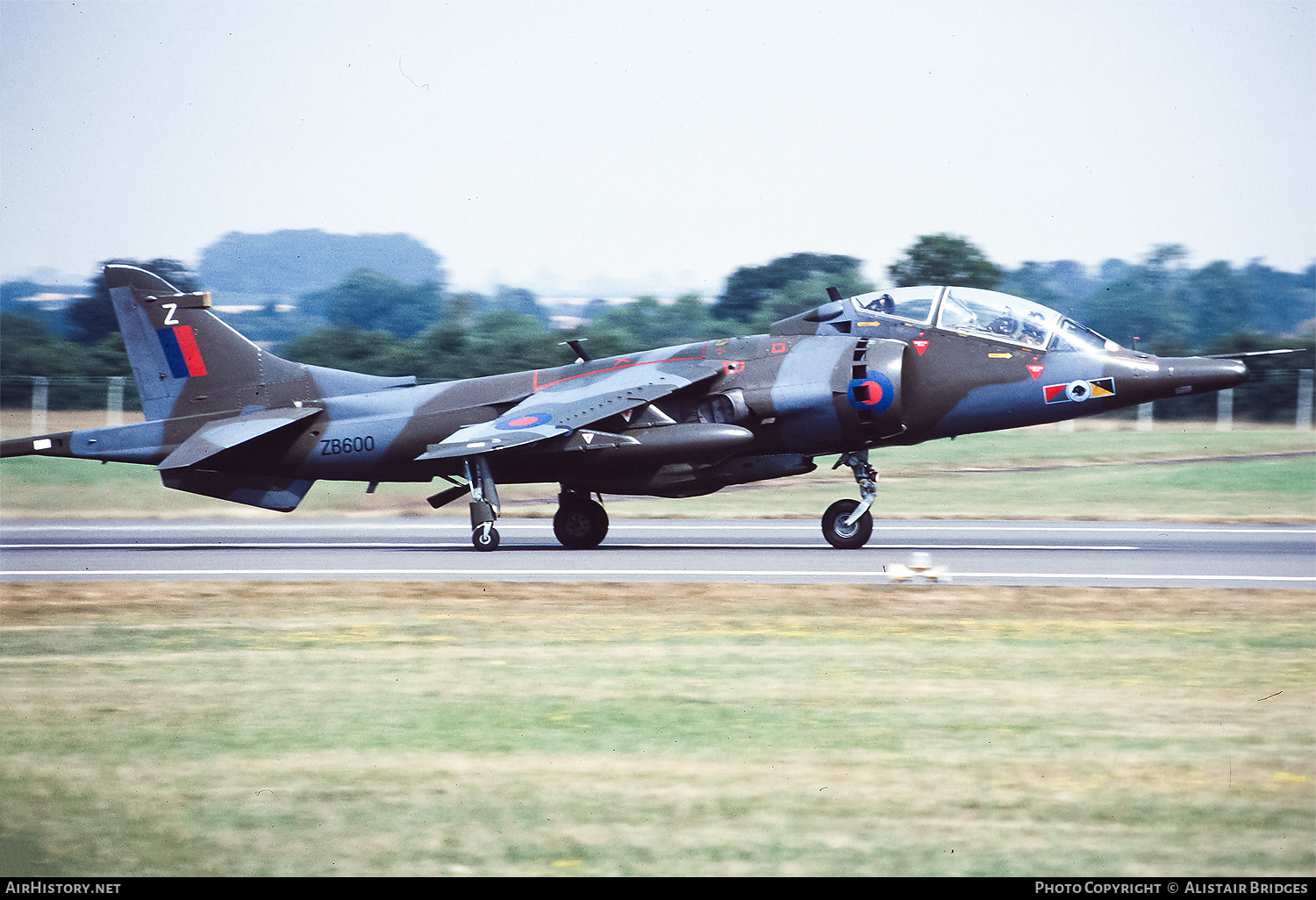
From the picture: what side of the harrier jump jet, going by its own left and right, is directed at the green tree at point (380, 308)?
left

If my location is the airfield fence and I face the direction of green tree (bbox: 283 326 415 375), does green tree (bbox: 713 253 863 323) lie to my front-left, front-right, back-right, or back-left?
front-right

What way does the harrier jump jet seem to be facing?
to the viewer's right

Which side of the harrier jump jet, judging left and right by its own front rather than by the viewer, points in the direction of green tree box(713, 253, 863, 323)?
left

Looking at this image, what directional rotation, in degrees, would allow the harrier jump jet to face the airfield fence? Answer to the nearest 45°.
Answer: approximately 45° to its left

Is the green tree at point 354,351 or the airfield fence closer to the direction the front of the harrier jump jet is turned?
the airfield fence

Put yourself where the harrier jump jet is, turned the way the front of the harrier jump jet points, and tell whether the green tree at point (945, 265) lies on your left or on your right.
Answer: on your left

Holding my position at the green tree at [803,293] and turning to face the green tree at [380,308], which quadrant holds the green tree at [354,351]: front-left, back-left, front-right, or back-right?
front-left
